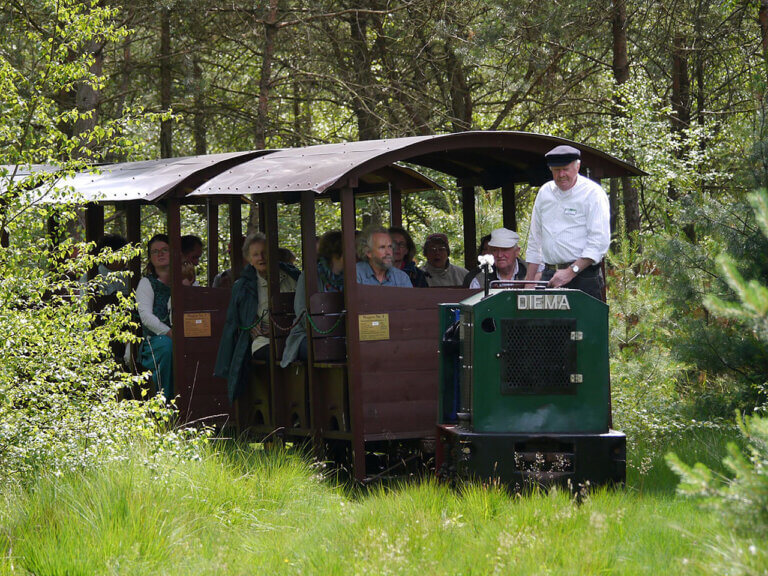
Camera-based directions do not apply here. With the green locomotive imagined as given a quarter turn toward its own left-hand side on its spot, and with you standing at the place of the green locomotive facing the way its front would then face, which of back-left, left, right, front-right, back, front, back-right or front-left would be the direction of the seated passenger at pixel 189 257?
back-left

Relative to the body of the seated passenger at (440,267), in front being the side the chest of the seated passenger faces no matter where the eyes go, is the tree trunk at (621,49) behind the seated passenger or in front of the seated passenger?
behind

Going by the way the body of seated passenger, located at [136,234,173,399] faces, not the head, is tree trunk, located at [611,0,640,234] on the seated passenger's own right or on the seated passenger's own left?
on the seated passenger's own left

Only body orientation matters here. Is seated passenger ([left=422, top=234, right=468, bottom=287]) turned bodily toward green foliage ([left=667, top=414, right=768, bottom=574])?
yes

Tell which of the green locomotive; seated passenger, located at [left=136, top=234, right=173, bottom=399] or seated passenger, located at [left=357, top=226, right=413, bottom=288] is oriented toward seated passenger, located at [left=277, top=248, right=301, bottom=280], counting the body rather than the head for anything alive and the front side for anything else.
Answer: seated passenger, located at [left=136, top=234, right=173, bottom=399]

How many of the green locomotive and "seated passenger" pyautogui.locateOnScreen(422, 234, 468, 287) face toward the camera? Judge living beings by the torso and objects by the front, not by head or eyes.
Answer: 2

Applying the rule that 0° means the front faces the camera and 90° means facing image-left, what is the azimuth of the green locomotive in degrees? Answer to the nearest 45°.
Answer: approximately 0°

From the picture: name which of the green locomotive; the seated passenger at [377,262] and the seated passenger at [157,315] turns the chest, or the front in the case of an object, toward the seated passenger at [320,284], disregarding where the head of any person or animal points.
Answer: the seated passenger at [157,315]

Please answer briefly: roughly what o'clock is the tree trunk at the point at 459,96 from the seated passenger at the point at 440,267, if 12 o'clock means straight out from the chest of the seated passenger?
The tree trunk is roughly at 6 o'clock from the seated passenger.

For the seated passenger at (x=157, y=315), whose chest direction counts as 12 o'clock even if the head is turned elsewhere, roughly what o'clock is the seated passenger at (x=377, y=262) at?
the seated passenger at (x=377, y=262) is roughly at 12 o'clock from the seated passenger at (x=157, y=315).

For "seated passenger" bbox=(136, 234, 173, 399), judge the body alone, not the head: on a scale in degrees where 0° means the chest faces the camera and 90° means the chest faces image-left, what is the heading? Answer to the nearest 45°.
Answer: approximately 315°
